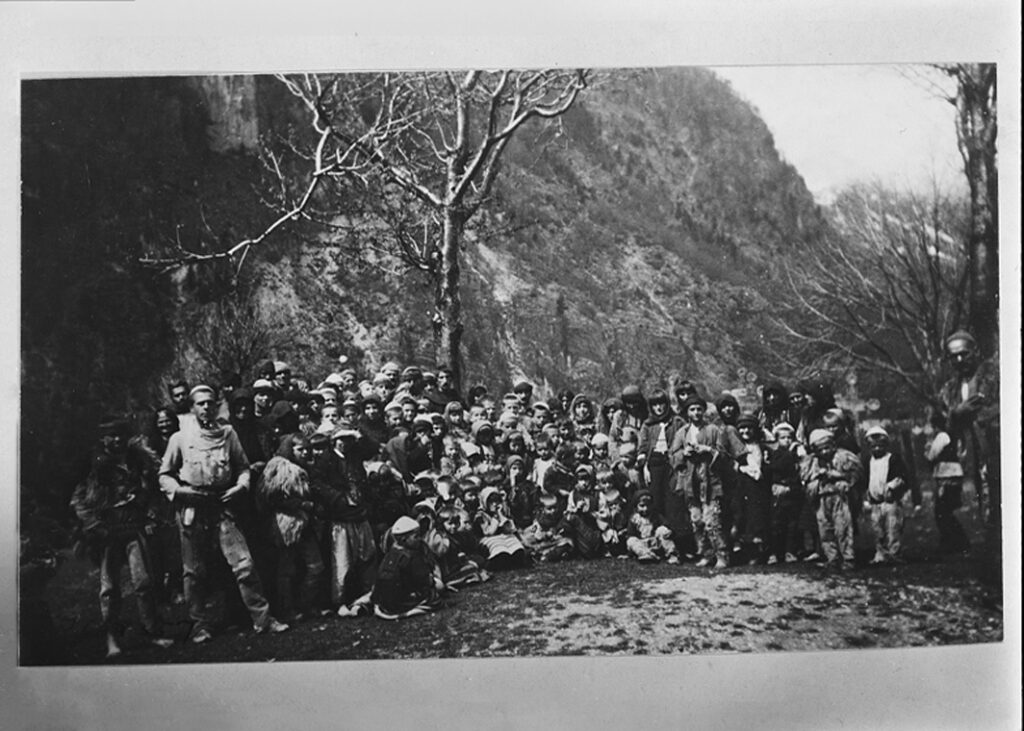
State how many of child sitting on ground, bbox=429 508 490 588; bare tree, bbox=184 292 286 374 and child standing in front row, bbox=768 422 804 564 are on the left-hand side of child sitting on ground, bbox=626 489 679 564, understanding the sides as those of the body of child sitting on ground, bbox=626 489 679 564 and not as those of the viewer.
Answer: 1

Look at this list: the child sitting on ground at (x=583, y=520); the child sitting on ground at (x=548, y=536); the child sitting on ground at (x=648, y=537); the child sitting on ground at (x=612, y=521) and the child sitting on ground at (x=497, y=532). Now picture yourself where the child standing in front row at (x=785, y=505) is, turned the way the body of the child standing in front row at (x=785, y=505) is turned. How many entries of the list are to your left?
0

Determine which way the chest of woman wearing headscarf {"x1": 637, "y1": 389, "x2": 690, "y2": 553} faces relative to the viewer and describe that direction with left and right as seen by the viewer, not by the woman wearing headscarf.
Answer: facing the viewer

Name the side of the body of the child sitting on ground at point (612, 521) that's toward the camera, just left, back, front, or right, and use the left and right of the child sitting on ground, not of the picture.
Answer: front

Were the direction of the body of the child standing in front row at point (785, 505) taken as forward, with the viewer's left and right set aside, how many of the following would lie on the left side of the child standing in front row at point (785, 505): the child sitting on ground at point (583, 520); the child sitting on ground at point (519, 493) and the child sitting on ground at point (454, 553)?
0

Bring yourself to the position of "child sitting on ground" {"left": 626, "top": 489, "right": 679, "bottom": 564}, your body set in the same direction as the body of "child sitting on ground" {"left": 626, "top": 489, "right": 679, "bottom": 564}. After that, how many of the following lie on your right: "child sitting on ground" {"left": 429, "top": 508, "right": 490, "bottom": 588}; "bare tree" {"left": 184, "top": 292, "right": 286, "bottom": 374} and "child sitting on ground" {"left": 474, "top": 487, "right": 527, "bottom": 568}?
3

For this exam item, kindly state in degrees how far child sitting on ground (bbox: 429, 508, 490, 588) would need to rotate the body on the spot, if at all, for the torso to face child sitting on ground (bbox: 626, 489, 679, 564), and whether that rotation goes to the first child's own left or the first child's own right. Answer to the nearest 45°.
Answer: approximately 45° to the first child's own left

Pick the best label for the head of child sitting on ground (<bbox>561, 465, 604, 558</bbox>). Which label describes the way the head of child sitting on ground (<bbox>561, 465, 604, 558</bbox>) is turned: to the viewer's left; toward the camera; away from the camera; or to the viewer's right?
toward the camera

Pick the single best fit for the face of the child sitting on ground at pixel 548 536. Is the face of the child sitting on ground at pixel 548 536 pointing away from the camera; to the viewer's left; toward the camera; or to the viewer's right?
toward the camera

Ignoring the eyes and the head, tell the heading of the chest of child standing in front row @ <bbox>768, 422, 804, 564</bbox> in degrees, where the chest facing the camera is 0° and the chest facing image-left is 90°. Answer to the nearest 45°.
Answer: approximately 0°
